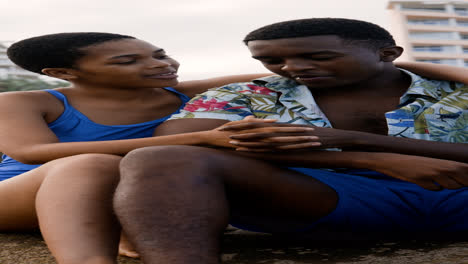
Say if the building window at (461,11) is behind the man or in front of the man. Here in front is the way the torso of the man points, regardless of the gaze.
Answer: behind

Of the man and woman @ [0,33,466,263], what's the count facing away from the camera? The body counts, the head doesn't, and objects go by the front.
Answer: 0

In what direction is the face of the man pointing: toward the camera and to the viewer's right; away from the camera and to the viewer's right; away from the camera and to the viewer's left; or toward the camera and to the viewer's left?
toward the camera and to the viewer's left

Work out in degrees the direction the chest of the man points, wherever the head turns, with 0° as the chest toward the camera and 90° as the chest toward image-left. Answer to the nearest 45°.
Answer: approximately 45°

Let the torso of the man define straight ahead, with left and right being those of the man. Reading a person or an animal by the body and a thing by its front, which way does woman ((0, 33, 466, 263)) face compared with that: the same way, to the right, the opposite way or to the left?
to the left

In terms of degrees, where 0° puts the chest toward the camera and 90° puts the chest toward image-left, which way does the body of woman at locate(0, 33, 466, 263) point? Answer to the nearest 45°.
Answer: approximately 315°

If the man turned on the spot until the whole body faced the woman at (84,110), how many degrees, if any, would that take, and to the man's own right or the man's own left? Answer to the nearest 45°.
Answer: approximately 90° to the man's own right
